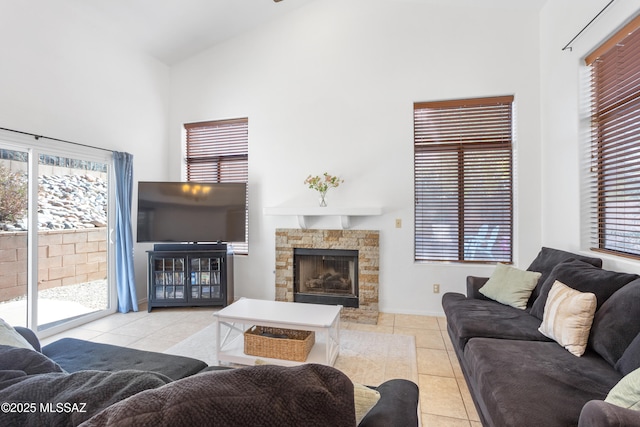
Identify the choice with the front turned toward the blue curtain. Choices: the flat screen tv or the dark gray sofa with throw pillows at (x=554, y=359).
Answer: the dark gray sofa with throw pillows

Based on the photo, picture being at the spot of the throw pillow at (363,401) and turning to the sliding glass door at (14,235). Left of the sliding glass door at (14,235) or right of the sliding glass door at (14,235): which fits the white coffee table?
right

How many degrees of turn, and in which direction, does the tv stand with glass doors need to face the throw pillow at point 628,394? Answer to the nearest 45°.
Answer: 0° — it already faces it

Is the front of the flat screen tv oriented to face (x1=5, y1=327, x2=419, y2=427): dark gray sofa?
yes

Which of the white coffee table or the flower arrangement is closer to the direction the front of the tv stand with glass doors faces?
the white coffee table

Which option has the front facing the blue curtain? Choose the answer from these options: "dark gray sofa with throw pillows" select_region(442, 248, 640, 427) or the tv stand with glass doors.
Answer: the dark gray sofa with throw pillows

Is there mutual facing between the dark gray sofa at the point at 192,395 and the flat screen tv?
yes

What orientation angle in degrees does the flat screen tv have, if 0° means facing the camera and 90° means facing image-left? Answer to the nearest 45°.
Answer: approximately 0°

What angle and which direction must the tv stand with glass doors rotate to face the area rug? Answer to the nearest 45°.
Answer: approximately 45° to its left

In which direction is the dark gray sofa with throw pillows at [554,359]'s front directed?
to the viewer's left

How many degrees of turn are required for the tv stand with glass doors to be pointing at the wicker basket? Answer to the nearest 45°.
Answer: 0° — it already faces it

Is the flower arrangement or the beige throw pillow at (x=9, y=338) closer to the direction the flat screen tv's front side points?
the beige throw pillow

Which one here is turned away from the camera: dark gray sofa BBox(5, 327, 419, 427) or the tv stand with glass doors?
the dark gray sofa

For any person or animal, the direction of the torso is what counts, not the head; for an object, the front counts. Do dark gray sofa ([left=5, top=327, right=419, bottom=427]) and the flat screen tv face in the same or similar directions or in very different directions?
very different directions

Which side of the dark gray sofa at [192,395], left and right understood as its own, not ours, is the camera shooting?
back
